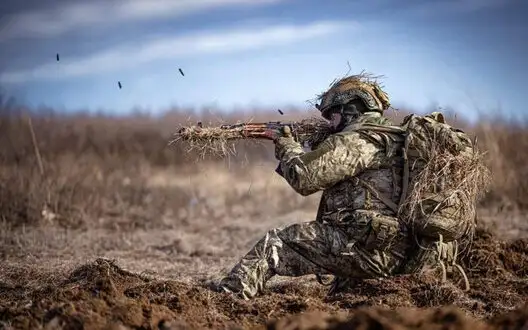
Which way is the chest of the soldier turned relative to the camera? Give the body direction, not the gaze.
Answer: to the viewer's left
